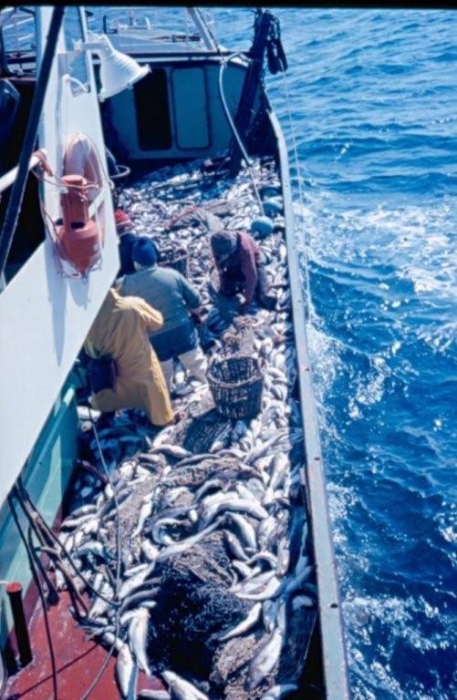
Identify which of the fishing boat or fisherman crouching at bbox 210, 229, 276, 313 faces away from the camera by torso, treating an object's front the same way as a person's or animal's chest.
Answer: the fishing boat

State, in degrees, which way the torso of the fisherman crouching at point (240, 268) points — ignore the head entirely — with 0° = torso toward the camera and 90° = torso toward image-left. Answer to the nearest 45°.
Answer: approximately 45°

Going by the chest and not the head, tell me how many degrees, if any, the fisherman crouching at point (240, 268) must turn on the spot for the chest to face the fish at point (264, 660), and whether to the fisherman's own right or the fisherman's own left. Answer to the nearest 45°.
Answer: approximately 45° to the fisherman's own left

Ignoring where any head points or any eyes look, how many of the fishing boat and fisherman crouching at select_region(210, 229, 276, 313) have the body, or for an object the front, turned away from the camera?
1

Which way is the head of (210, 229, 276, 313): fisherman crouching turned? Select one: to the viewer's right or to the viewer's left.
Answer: to the viewer's left

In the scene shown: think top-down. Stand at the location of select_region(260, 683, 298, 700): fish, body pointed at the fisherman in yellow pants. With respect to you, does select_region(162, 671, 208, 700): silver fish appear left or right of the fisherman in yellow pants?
left

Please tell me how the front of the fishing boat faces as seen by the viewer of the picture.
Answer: facing away from the viewer
